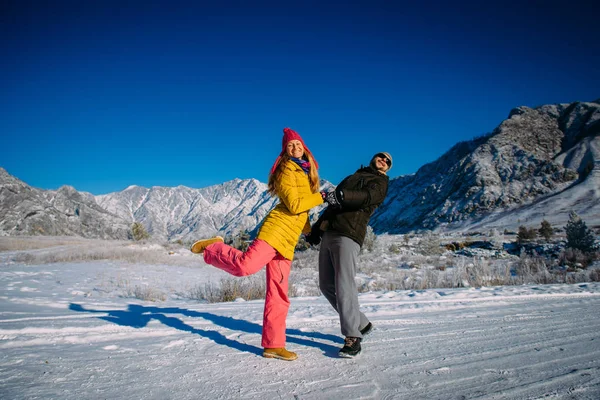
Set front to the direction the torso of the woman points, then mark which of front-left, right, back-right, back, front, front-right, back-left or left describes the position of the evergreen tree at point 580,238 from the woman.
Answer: front-left

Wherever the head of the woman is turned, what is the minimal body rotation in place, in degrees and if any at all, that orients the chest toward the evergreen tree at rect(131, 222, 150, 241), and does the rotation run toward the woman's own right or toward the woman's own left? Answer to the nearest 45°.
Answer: approximately 90° to the woman's own left

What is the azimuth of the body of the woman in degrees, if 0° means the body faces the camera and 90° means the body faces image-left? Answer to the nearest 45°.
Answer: approximately 270°
